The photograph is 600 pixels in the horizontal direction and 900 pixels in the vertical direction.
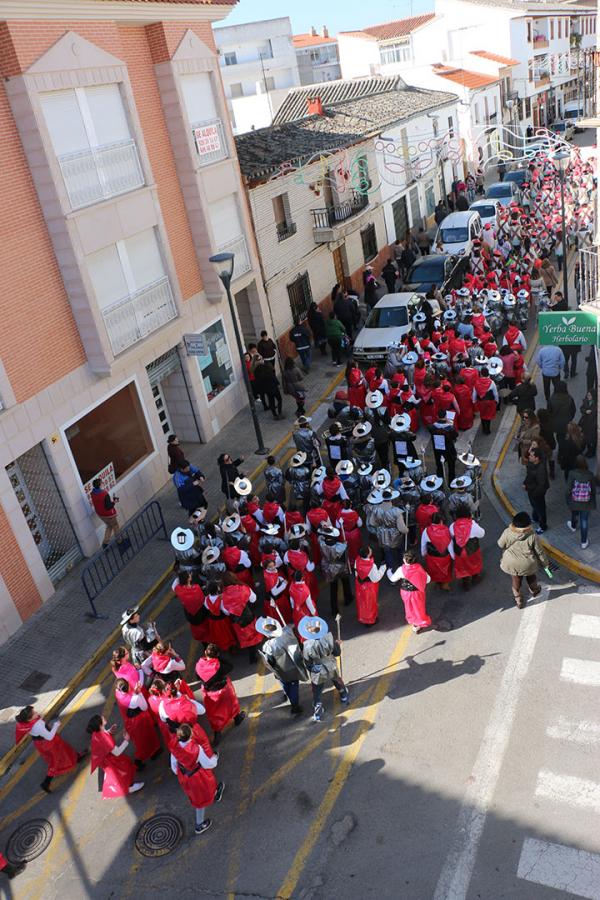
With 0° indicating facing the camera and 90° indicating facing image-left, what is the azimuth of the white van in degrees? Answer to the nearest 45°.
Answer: approximately 45°

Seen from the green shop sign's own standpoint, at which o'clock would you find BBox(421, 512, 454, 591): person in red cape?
The person in red cape is roughly at 1 o'clock from the green shop sign.

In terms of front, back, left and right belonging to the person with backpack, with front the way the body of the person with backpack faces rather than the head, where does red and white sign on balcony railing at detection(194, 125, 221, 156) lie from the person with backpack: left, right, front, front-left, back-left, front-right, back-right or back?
front-left

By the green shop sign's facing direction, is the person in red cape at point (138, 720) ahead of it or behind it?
ahead
